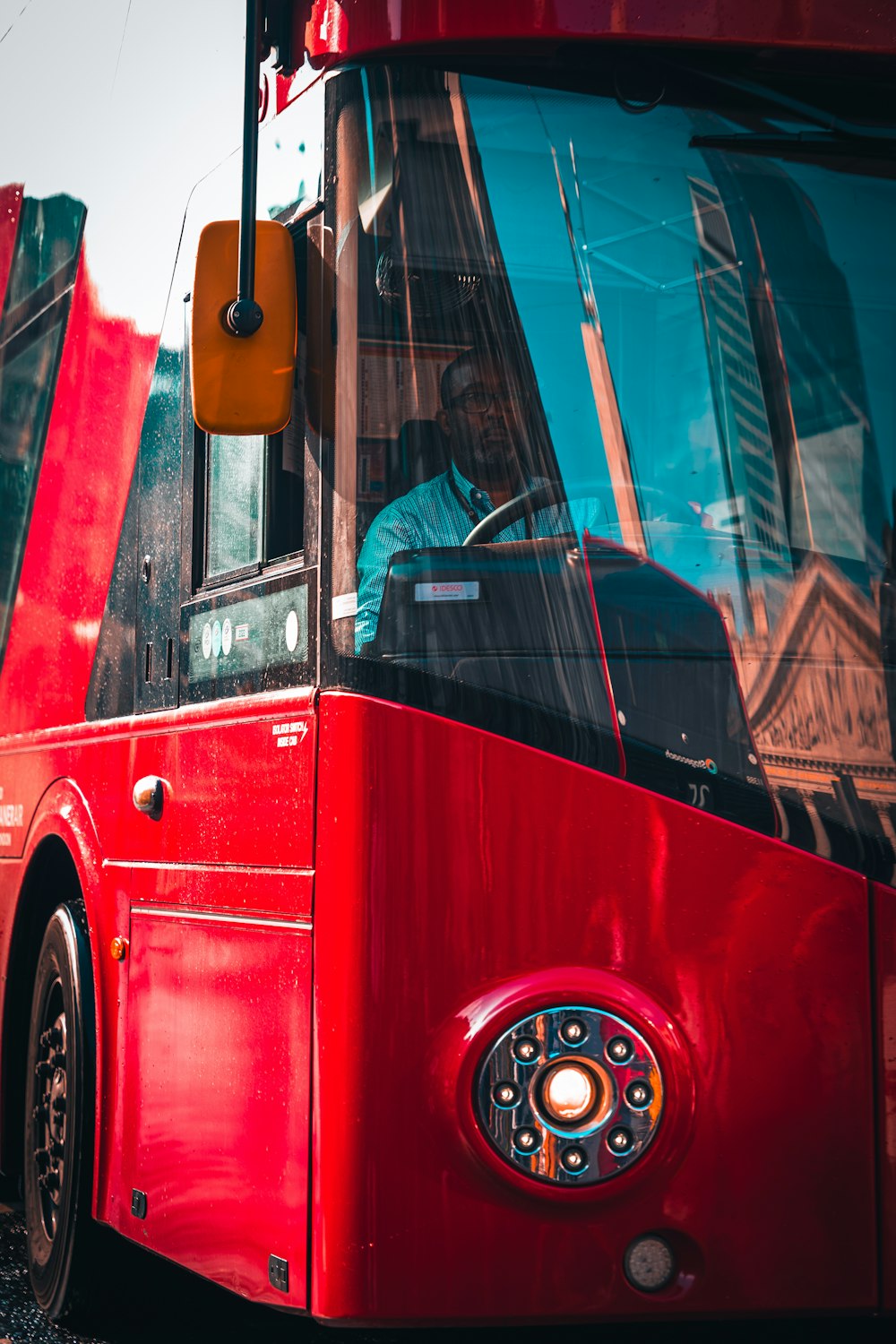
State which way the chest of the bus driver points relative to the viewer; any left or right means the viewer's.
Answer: facing the viewer and to the right of the viewer
